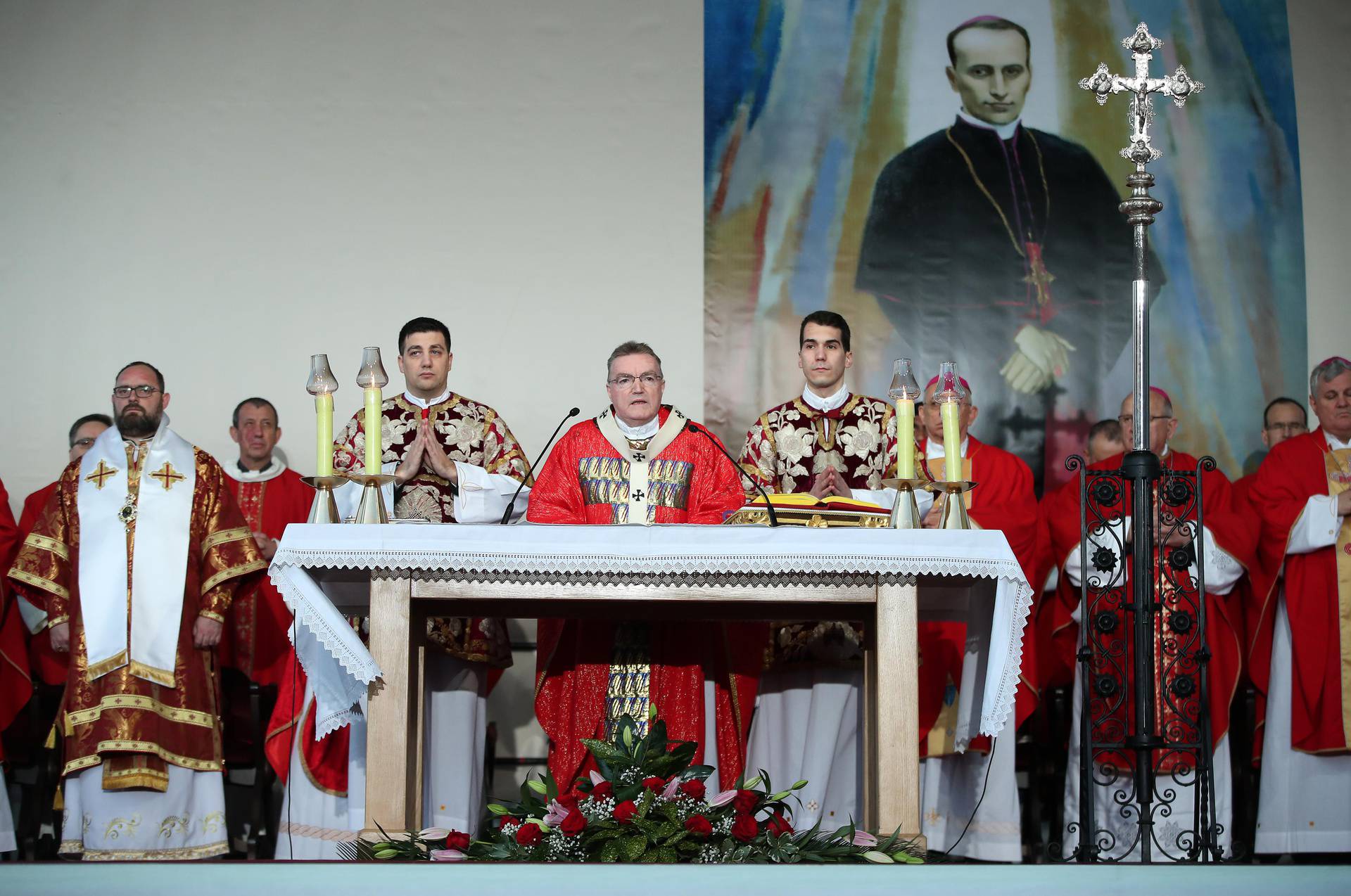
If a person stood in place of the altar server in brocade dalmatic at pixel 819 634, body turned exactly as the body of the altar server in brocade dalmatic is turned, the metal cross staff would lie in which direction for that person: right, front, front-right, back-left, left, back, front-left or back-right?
front-left

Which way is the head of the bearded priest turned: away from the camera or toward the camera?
toward the camera

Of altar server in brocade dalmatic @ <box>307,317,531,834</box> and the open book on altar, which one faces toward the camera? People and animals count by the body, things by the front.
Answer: the altar server in brocade dalmatic

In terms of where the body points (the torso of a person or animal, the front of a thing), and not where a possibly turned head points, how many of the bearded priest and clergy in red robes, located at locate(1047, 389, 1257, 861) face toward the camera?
2

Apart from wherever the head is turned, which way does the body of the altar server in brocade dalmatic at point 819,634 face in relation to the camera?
toward the camera

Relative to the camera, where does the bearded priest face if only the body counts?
toward the camera

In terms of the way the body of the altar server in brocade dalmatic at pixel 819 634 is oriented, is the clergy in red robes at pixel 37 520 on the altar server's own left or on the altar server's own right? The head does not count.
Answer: on the altar server's own right

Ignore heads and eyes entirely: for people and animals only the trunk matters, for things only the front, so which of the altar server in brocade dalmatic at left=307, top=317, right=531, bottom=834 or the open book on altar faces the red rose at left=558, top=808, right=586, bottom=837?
the altar server in brocade dalmatic

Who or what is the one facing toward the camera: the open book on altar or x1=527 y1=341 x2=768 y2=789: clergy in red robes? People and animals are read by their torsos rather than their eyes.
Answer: the clergy in red robes

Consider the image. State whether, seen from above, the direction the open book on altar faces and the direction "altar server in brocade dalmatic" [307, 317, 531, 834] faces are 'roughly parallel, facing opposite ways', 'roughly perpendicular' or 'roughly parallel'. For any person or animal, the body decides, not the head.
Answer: roughly parallel, facing opposite ways

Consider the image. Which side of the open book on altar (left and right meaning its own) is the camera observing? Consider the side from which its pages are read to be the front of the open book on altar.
back

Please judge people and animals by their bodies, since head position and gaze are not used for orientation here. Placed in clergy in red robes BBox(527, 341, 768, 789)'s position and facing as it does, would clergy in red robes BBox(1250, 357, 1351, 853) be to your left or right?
on your left

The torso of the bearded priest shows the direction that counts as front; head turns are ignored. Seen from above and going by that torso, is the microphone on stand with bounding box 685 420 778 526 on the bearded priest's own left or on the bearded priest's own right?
on the bearded priest's own left

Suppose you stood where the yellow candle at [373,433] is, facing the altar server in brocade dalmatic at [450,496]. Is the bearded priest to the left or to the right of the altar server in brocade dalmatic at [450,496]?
left

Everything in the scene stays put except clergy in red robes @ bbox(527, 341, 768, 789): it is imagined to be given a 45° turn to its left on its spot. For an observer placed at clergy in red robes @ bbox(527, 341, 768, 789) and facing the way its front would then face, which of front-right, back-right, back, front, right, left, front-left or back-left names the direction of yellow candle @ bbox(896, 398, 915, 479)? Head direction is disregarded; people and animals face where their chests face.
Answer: front

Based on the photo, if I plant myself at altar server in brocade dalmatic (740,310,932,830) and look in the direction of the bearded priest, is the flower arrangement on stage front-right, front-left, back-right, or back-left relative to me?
front-left

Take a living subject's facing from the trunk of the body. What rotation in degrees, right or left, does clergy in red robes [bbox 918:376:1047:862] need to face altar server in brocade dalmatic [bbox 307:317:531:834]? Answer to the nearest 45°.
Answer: approximately 45° to its right
